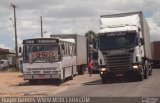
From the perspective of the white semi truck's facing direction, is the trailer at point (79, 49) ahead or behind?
behind

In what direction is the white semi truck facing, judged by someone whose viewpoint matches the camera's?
facing the viewer
